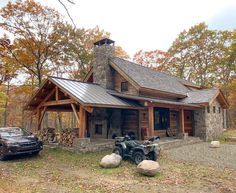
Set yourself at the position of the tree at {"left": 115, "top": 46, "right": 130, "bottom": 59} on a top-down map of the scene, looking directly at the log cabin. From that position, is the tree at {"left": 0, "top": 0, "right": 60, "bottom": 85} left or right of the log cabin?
right

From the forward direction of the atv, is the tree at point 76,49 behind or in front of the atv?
behind

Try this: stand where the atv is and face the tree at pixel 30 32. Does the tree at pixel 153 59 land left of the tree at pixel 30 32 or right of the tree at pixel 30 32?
right

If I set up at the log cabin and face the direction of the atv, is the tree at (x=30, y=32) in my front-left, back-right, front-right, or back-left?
back-right

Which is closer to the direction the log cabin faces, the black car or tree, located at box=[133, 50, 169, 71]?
the black car
